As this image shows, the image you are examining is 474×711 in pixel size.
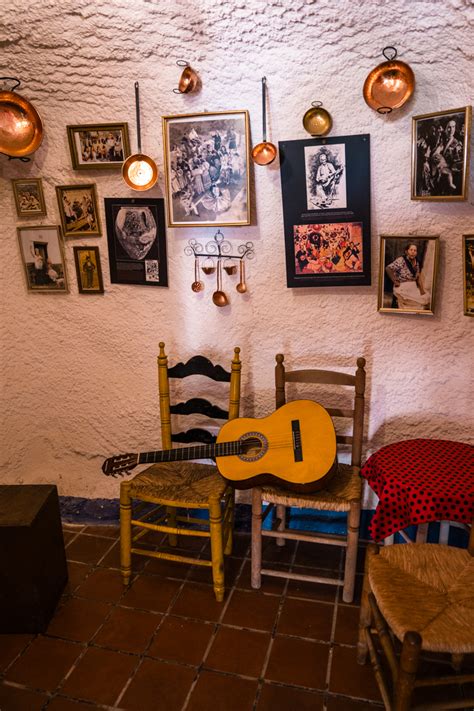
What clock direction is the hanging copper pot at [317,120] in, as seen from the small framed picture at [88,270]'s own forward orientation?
The hanging copper pot is roughly at 10 o'clock from the small framed picture.

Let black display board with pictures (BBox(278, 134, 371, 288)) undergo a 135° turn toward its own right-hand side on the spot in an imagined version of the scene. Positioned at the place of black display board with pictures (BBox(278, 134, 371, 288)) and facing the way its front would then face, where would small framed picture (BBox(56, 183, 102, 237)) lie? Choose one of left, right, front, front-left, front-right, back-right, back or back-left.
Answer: front-left

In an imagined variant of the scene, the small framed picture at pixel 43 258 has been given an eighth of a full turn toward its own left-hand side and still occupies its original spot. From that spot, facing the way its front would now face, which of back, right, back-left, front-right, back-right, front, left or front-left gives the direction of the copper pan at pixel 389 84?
front

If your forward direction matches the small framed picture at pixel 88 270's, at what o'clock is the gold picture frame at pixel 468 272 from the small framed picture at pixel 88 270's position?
The gold picture frame is roughly at 10 o'clock from the small framed picture.

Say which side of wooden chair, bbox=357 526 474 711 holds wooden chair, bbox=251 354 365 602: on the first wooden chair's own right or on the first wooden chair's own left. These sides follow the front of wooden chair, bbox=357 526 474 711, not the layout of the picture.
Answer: on the first wooden chair's own right

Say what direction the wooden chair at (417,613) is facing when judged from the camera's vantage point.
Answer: facing to the left of the viewer

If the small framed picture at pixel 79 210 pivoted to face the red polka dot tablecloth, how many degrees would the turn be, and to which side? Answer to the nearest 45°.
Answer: approximately 45° to its left

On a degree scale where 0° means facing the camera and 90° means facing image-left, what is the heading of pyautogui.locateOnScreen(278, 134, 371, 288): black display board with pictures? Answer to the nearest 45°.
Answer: approximately 0°
